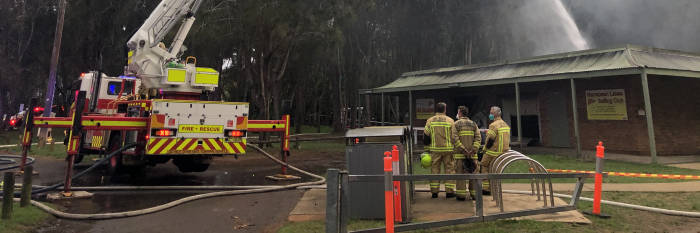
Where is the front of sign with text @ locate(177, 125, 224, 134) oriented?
toward the camera

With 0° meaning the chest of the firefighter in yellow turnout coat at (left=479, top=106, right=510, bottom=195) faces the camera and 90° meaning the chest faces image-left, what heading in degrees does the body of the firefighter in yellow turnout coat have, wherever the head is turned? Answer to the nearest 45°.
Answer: approximately 135°

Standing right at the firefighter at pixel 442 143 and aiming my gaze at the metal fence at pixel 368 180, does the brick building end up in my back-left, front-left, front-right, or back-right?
back-left

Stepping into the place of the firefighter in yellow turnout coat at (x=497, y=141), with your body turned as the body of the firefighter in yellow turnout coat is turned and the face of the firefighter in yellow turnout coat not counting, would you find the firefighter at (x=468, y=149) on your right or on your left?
on your left

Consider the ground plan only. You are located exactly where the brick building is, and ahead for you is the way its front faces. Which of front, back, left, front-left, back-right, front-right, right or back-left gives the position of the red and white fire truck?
front

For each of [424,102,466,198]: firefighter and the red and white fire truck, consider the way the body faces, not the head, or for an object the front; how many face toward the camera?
0

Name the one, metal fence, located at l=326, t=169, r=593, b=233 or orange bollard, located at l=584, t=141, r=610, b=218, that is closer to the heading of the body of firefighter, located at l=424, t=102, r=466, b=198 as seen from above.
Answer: the orange bollard

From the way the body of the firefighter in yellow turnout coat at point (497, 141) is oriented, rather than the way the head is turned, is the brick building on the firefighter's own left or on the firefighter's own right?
on the firefighter's own right

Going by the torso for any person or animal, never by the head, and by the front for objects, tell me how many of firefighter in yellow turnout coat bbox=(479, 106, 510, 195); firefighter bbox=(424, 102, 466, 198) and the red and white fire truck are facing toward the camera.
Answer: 0

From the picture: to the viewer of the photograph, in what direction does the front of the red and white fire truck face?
facing away from the viewer and to the left of the viewer

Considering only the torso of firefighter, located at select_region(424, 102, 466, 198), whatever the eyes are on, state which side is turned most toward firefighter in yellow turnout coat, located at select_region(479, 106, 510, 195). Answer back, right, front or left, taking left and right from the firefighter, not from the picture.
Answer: right

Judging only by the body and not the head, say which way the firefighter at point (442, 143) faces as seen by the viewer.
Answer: away from the camera
